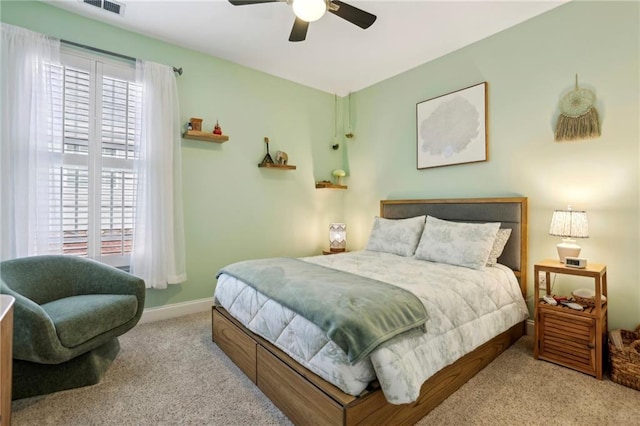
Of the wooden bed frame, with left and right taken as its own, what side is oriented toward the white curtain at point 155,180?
right

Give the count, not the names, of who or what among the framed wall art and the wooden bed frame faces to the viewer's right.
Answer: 0

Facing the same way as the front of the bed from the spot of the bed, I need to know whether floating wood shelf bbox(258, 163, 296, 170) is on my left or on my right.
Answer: on my right

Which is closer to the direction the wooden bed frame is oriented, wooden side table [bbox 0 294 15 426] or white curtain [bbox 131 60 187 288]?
the wooden side table

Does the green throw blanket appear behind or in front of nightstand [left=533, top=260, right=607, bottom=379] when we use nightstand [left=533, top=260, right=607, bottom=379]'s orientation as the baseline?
in front

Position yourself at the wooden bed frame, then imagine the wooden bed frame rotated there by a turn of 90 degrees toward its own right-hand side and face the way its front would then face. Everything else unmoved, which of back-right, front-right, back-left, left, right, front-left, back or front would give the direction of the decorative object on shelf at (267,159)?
front

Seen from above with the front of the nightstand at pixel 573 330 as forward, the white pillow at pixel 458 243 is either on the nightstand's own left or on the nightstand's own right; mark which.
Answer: on the nightstand's own right

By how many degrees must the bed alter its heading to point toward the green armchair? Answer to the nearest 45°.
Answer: approximately 45° to its right

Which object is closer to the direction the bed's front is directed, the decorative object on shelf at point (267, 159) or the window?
the window

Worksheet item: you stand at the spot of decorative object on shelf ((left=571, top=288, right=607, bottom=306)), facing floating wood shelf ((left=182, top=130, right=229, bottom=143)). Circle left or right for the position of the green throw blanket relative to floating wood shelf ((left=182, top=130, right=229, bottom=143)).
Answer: left

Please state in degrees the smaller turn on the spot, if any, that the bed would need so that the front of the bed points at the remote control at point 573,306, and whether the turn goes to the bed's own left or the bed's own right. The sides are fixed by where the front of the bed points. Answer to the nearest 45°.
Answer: approximately 180°

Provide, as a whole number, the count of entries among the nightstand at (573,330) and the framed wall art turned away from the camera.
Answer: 0

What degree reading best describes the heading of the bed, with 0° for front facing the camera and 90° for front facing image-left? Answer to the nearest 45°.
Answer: approximately 45°
